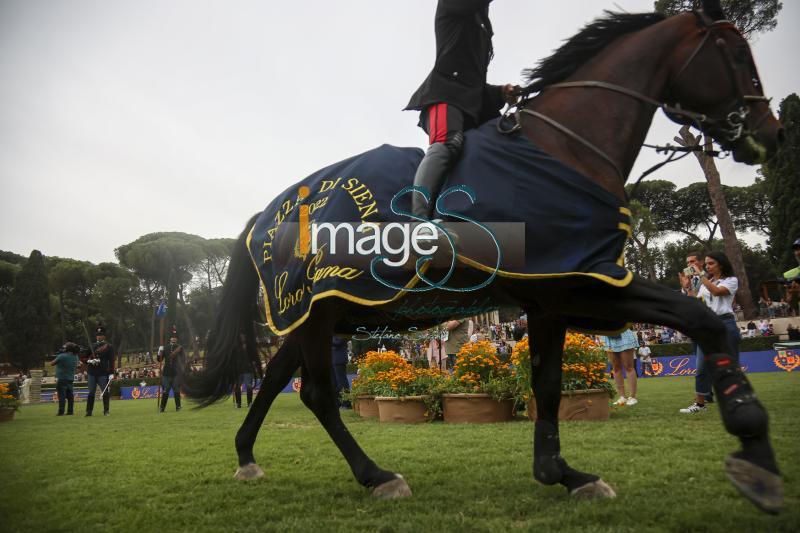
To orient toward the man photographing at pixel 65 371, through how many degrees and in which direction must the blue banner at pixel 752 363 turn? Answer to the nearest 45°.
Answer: approximately 45° to its right

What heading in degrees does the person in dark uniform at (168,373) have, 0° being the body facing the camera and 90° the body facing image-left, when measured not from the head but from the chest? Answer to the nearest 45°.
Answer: approximately 0°

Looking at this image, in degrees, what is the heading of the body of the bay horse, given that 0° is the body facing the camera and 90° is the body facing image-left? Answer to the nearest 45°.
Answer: approximately 270°

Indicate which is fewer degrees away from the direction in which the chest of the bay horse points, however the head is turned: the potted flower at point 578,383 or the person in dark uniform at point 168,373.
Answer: the potted flower

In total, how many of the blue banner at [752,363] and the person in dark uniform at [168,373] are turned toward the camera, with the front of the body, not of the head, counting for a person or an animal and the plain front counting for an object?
2

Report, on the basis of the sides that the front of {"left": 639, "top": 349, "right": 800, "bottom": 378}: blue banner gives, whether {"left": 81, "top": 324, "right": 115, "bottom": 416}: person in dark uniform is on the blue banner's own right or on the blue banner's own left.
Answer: on the blue banner's own right

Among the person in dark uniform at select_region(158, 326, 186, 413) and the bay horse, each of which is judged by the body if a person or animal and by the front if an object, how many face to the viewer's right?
1

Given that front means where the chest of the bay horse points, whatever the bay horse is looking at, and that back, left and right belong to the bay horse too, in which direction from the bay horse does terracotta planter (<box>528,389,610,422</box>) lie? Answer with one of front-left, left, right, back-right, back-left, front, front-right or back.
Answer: left

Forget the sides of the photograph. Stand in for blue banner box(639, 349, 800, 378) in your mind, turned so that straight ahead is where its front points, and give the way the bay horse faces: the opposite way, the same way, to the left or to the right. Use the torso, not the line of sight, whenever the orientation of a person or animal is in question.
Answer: to the left
